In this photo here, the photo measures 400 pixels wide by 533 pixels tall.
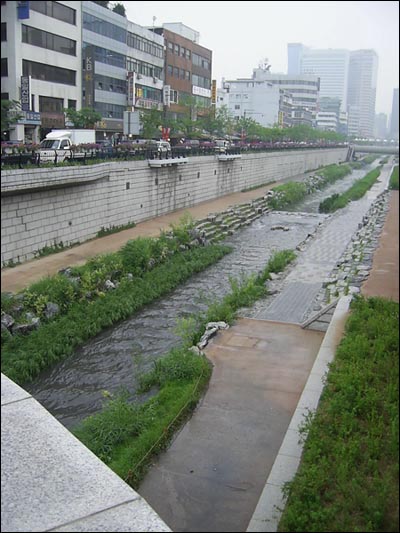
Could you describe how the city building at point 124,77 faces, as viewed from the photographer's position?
facing the viewer and to the right of the viewer

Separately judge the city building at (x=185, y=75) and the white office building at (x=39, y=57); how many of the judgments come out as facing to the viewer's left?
0

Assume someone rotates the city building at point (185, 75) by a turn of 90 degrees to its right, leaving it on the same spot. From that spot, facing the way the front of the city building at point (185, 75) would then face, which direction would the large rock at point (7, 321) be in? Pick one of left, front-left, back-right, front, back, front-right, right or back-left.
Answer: front-left

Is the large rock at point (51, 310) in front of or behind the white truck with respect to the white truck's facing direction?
in front

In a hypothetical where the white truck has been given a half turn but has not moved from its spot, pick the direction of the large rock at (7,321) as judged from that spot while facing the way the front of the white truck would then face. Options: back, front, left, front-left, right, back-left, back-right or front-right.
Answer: back-right

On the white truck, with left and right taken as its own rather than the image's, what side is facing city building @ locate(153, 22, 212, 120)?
back

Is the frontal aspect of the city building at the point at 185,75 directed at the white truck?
no

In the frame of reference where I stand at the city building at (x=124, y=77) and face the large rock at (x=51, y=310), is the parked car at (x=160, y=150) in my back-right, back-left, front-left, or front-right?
front-left

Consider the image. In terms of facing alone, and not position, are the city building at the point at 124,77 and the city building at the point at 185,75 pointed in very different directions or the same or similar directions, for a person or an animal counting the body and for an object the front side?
same or similar directions

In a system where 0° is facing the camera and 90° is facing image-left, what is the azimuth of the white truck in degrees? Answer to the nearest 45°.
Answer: approximately 45°

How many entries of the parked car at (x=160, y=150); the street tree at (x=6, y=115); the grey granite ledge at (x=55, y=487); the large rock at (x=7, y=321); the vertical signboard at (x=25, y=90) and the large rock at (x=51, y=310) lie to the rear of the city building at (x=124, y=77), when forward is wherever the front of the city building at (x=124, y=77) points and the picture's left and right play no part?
0

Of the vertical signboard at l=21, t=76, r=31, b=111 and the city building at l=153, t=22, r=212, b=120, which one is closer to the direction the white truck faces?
the vertical signboard

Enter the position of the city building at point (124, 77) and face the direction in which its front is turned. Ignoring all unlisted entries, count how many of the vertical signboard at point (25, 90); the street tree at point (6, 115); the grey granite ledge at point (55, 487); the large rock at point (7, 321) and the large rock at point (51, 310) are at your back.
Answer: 0

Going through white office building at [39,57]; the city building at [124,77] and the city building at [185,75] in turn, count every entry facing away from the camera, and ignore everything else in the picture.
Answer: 0

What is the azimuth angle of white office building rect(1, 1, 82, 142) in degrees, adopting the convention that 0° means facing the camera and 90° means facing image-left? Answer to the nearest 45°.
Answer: approximately 315°

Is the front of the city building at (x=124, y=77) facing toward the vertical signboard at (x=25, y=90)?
no
